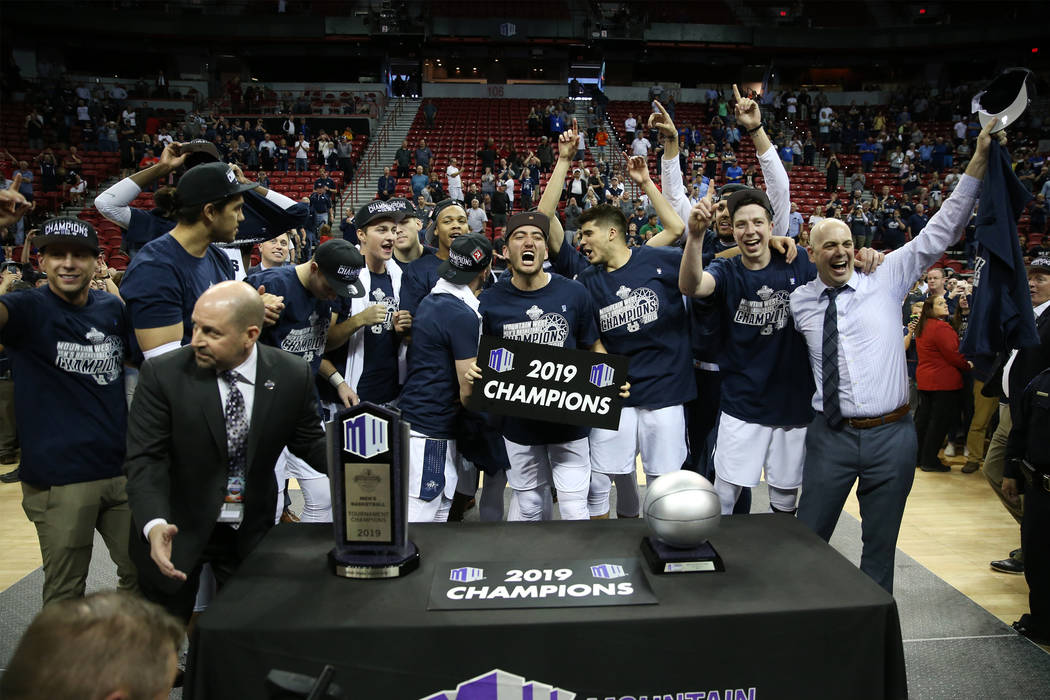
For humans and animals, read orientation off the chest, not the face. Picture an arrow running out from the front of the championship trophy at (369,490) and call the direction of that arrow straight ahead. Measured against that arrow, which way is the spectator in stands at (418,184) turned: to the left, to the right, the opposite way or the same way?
the same way

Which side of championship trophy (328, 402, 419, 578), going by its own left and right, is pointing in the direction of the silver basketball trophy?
left

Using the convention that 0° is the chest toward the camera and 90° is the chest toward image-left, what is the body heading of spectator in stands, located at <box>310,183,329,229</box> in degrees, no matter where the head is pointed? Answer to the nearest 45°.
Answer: approximately 0°

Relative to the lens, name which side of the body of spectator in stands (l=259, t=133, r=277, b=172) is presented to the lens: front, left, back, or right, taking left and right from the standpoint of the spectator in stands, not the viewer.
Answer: front

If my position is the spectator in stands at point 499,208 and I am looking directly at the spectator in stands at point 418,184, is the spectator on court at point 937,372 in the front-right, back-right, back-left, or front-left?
back-left

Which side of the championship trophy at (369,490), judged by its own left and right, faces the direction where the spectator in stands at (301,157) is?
back

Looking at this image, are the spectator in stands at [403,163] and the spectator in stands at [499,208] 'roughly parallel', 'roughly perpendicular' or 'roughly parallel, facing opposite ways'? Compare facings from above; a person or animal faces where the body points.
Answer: roughly parallel

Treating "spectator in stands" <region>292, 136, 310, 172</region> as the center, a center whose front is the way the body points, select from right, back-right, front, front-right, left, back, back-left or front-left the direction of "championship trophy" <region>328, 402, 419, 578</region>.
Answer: front

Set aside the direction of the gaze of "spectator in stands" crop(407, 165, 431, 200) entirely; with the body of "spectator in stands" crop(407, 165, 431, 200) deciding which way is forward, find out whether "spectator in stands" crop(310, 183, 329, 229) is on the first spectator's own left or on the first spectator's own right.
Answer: on the first spectator's own right

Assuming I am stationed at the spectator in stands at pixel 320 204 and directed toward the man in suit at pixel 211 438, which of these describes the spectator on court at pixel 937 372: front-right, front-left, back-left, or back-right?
front-left

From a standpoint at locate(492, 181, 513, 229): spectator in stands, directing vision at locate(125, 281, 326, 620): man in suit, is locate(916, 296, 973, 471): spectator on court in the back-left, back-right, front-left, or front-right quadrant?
front-left

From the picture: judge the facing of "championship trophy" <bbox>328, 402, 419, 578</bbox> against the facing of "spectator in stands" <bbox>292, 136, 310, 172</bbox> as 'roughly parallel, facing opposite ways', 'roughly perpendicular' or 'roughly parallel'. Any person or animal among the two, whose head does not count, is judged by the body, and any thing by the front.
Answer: roughly parallel

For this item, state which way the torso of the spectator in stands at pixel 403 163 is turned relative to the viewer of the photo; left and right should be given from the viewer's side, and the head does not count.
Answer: facing the viewer

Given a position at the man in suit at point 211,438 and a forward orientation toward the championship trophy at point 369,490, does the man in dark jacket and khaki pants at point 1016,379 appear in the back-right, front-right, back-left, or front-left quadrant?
front-left

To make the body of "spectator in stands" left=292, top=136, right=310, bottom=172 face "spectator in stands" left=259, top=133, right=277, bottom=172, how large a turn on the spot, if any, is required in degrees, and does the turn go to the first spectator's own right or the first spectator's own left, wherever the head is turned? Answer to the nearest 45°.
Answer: approximately 90° to the first spectator's own right

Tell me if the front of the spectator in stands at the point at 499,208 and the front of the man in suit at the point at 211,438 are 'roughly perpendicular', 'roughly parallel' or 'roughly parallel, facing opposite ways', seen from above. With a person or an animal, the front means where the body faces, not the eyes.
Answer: roughly parallel

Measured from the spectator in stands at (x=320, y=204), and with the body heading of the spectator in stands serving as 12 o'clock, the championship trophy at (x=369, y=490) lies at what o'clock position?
The championship trophy is roughly at 12 o'clock from the spectator in stands.

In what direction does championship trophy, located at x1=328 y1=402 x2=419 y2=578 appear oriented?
toward the camera

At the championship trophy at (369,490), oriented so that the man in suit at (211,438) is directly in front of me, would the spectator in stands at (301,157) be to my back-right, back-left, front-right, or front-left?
front-right

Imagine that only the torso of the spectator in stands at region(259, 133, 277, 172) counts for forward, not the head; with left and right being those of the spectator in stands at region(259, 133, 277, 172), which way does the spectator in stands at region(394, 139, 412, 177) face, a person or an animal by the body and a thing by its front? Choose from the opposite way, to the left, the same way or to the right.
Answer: the same way

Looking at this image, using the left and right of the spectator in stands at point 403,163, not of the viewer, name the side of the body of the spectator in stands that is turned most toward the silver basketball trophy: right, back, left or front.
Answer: front

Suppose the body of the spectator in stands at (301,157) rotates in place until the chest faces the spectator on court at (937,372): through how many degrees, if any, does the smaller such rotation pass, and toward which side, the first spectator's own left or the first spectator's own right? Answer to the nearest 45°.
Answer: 0° — they already face them

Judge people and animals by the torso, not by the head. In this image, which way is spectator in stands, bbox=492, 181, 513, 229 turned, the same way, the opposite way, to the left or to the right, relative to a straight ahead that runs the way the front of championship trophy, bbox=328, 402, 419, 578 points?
the same way
